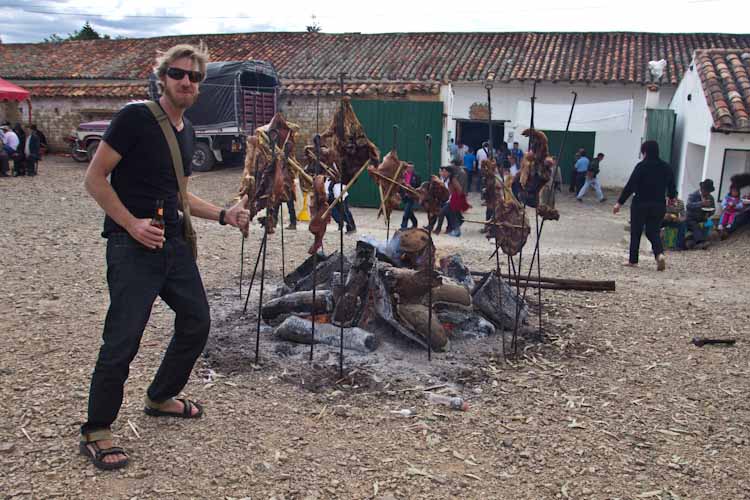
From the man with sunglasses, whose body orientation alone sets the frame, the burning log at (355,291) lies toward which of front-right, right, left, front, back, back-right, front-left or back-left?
left

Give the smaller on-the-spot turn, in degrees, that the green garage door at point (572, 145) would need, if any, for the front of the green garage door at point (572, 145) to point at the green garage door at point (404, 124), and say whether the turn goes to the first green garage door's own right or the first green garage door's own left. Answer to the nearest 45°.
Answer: approximately 45° to the first green garage door's own right

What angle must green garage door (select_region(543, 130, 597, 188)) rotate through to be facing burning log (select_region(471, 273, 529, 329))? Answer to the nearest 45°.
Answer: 0° — it already faces it

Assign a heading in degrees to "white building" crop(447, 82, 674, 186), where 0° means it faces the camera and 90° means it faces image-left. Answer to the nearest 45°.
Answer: approximately 0°

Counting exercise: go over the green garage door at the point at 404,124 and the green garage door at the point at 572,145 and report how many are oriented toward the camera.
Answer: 2

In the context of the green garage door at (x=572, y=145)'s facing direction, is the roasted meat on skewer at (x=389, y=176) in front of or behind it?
in front

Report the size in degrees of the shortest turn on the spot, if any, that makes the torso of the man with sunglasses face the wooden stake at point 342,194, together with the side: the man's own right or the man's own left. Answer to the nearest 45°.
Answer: approximately 90° to the man's own left

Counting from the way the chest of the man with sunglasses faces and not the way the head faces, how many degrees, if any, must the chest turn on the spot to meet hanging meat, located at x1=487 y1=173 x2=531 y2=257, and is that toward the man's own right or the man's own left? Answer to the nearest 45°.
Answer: approximately 90° to the man's own left

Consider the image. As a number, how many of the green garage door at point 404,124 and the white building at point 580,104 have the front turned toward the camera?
2

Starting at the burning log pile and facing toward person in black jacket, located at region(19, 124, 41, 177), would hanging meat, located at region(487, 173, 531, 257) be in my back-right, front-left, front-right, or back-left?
back-right

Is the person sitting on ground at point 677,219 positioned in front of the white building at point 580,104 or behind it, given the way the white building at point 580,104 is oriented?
in front

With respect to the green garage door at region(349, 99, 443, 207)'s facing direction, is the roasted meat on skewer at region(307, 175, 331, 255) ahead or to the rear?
ahead
